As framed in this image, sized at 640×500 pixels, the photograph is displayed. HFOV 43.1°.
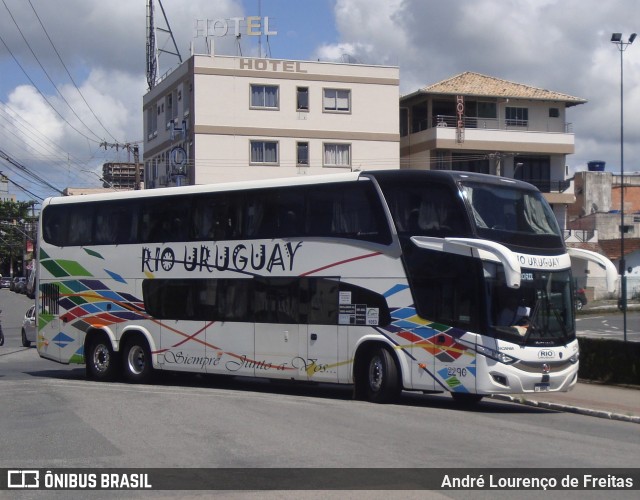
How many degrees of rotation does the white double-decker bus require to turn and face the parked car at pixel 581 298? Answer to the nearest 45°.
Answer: approximately 90° to its left

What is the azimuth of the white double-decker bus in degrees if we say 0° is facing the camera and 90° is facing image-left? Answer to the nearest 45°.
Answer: approximately 315°

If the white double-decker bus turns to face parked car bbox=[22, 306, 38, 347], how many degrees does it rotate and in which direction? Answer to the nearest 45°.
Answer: approximately 180°
